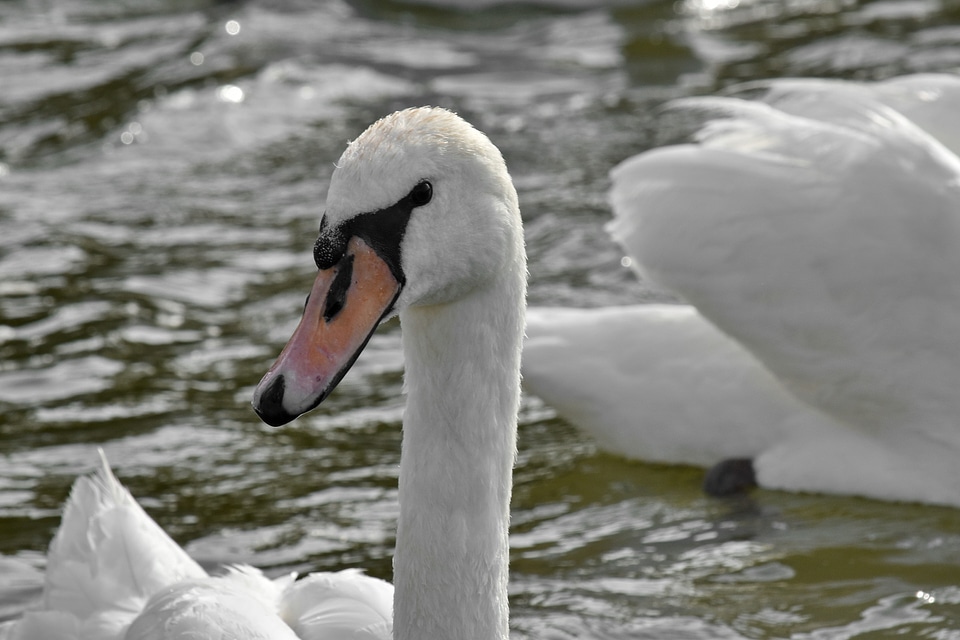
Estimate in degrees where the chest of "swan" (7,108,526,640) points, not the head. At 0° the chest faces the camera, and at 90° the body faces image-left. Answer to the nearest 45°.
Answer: approximately 315°
